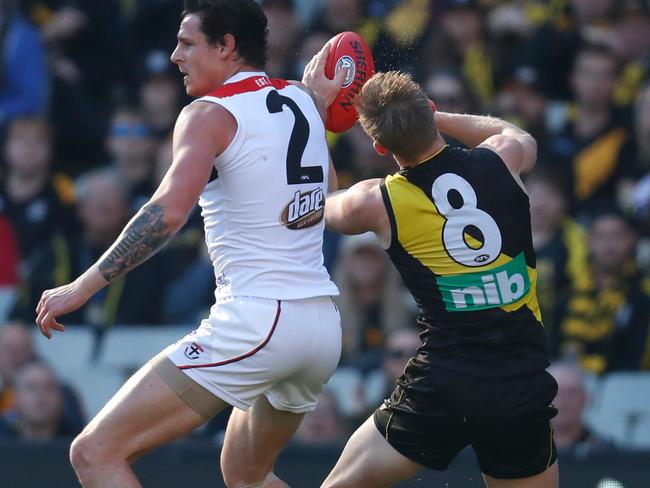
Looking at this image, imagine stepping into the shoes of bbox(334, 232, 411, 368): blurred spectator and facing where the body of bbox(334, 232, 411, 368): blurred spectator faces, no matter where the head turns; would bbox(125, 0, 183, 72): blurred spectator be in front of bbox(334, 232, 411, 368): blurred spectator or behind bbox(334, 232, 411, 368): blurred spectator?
behind

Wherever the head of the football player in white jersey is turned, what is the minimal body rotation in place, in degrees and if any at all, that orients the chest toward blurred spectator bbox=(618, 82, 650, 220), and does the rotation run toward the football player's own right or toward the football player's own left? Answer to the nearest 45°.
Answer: approximately 90° to the football player's own right

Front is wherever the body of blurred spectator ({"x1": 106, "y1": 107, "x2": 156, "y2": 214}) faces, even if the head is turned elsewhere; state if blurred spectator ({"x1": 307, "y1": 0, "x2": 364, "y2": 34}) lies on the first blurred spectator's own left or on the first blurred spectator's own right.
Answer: on the first blurred spectator's own left

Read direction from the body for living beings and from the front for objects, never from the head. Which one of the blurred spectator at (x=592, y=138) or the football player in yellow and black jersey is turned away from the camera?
the football player in yellow and black jersey

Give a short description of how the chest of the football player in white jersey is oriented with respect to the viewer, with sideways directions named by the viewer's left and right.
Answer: facing away from the viewer and to the left of the viewer

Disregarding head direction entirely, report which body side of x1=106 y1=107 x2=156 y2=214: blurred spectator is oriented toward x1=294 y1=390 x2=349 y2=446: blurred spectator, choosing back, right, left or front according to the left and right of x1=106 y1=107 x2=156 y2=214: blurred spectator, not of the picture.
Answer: front

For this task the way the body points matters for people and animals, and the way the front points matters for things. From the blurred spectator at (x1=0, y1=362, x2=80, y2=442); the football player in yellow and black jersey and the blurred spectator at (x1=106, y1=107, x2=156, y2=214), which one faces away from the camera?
the football player in yellow and black jersey

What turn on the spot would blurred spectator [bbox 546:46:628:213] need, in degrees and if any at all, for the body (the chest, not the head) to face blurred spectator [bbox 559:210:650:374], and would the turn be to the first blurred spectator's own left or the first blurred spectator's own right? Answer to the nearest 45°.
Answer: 0° — they already face them

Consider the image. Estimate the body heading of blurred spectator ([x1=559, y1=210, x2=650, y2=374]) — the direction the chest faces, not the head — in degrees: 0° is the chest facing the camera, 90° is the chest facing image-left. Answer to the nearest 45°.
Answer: approximately 0°

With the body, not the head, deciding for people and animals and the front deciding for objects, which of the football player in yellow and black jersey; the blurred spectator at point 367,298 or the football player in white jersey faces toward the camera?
the blurred spectator

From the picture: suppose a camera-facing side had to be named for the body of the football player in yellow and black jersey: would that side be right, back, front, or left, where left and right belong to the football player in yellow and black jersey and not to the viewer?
back
